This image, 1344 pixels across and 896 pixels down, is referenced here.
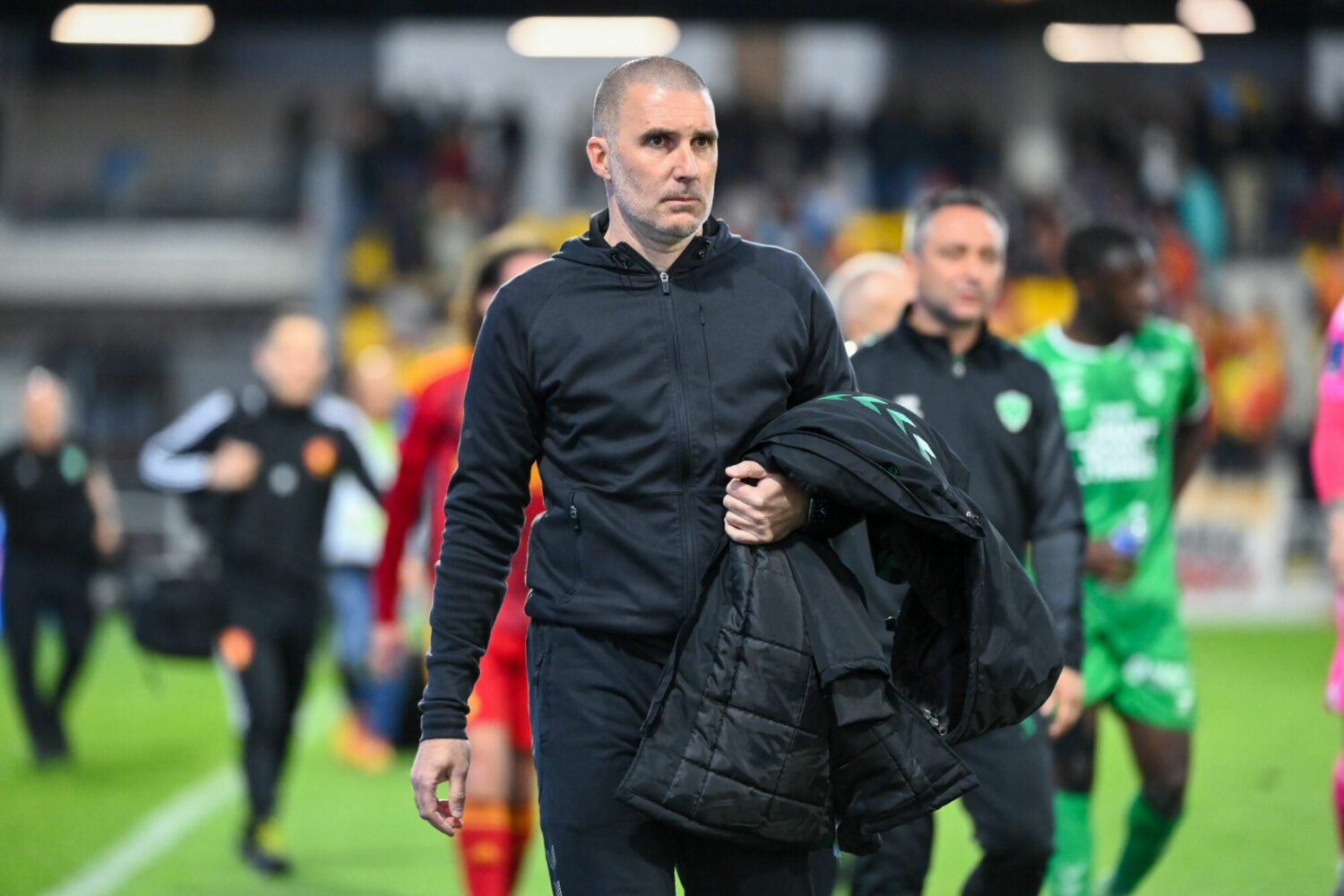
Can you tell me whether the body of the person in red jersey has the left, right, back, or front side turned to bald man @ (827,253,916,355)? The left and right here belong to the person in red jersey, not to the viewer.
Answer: left

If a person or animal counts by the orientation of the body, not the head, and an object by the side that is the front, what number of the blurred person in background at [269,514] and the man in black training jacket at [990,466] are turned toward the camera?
2

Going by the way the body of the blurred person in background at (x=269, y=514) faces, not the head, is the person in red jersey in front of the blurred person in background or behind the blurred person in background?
in front

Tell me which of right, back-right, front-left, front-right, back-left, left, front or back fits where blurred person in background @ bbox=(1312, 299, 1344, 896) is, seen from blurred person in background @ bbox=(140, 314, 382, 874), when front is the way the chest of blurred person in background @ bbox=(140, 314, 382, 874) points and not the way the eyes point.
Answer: front-left

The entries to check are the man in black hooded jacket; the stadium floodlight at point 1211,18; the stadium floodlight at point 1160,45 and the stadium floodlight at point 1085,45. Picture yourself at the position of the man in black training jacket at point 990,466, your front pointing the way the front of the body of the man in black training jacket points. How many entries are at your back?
3

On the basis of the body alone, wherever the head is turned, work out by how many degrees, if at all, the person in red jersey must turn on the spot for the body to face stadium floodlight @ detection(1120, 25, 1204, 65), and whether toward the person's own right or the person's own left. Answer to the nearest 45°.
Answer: approximately 180°

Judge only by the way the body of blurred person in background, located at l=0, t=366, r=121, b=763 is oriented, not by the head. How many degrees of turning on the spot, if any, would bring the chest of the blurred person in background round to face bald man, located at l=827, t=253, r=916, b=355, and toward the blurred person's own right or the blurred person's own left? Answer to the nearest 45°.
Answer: approximately 45° to the blurred person's own left

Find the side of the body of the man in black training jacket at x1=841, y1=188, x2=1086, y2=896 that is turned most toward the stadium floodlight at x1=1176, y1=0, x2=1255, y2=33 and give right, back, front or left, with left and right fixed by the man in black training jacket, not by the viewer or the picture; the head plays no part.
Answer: back

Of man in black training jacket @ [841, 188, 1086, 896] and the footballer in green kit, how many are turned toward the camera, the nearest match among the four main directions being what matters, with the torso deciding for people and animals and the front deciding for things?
2

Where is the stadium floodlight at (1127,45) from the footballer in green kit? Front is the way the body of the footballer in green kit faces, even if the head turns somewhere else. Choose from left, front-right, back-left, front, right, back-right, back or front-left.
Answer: back
